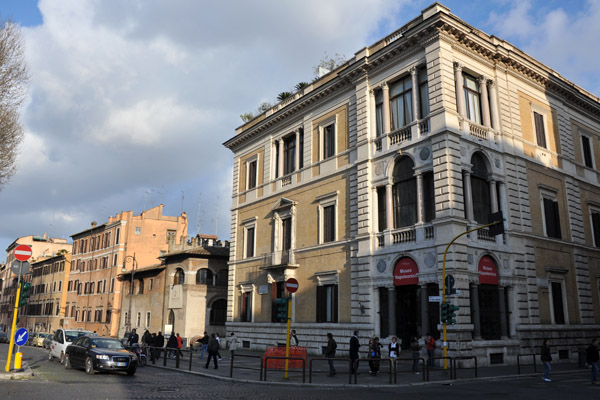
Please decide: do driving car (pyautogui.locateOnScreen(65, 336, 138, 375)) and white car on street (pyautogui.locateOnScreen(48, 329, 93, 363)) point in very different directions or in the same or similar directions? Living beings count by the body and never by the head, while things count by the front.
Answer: same or similar directions

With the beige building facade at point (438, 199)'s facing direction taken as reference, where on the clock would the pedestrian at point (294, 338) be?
The pedestrian is roughly at 2 o'clock from the beige building facade.

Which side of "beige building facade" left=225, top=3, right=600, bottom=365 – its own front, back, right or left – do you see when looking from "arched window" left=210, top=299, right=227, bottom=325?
right

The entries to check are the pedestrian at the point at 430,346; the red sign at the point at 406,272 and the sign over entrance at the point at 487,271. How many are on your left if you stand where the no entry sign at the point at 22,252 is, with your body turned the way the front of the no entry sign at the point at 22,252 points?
3

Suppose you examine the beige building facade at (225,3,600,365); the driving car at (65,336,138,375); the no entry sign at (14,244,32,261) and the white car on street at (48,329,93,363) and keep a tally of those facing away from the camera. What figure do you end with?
0

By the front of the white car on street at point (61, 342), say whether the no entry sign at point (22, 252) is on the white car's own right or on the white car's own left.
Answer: on the white car's own right

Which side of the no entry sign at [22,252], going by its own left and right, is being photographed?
front

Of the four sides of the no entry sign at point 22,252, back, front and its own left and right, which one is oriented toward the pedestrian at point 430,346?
left
